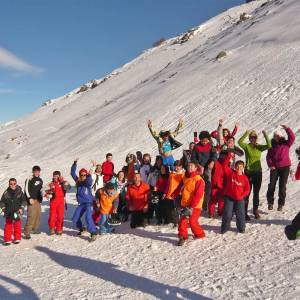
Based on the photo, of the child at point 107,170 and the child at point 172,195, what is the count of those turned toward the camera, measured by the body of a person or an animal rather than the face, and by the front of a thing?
2

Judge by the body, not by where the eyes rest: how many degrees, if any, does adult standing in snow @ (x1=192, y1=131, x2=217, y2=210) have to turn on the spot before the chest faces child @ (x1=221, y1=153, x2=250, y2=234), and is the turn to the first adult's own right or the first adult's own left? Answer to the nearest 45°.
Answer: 0° — they already face them

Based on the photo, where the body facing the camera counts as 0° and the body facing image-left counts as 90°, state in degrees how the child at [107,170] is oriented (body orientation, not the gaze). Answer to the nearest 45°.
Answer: approximately 0°

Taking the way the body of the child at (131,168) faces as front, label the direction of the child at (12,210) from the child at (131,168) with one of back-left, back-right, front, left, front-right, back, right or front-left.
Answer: front-right

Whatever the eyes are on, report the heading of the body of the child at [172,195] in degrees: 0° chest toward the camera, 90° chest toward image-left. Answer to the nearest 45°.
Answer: approximately 0°

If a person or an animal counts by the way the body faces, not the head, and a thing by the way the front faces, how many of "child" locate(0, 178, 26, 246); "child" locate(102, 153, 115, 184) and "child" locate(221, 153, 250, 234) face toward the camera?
3

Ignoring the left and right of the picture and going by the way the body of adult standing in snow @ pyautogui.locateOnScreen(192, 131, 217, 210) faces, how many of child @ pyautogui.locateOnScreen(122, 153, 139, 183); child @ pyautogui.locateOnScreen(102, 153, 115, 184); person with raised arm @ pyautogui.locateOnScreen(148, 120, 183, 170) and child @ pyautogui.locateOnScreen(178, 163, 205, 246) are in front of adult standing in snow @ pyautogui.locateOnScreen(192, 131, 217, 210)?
1

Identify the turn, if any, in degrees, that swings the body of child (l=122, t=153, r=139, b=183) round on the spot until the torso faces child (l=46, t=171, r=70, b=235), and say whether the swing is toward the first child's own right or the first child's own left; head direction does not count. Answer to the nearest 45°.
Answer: approximately 45° to the first child's own right

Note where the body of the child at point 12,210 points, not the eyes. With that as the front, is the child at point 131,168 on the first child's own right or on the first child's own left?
on the first child's own left
